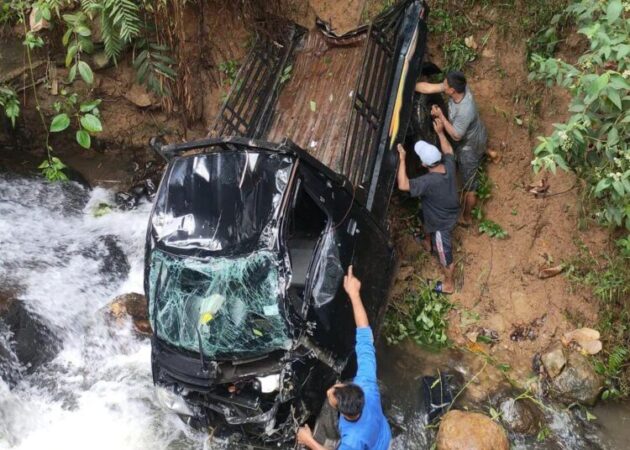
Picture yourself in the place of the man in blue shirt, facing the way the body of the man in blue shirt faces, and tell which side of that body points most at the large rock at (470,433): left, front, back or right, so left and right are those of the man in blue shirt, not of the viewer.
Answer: right

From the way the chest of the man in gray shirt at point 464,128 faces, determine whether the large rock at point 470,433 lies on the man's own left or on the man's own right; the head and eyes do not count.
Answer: on the man's own left

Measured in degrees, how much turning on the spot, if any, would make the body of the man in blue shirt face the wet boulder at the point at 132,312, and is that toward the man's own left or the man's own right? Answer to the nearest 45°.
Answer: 0° — they already face it

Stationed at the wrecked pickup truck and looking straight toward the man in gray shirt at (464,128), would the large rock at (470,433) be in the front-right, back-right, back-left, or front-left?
front-right

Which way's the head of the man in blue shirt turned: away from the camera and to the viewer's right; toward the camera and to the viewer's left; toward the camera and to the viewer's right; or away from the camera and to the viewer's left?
away from the camera and to the viewer's left

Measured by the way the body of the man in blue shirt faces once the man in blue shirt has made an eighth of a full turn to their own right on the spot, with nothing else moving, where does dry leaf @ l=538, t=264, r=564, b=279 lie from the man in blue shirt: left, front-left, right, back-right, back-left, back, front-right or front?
front-right

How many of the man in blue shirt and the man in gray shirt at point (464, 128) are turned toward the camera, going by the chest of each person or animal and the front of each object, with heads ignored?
0

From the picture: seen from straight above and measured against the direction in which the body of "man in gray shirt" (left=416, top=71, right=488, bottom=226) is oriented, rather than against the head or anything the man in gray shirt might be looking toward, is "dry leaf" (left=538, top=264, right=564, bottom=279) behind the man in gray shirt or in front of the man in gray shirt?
behind

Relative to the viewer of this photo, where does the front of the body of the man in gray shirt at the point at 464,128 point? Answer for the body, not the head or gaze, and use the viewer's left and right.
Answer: facing to the left of the viewer

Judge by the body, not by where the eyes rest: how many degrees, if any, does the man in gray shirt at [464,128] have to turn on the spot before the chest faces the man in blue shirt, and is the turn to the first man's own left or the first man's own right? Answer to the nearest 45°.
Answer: approximately 90° to the first man's own left

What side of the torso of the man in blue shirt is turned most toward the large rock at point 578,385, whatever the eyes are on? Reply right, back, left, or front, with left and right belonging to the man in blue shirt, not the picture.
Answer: right

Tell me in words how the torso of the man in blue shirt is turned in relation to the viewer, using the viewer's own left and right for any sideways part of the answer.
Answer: facing away from the viewer and to the left of the viewer

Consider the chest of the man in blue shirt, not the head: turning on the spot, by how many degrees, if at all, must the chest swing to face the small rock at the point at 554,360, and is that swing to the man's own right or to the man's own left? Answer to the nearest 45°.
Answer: approximately 90° to the man's own right

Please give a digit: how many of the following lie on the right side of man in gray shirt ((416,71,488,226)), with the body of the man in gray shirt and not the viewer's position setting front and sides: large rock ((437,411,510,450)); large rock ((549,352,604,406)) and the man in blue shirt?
0

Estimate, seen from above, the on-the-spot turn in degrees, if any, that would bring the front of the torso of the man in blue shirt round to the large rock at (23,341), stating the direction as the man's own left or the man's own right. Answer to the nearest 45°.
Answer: approximately 45° to the man's own left

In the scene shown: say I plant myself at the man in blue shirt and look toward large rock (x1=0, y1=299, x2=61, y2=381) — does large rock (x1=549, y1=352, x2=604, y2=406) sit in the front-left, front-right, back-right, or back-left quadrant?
back-right
